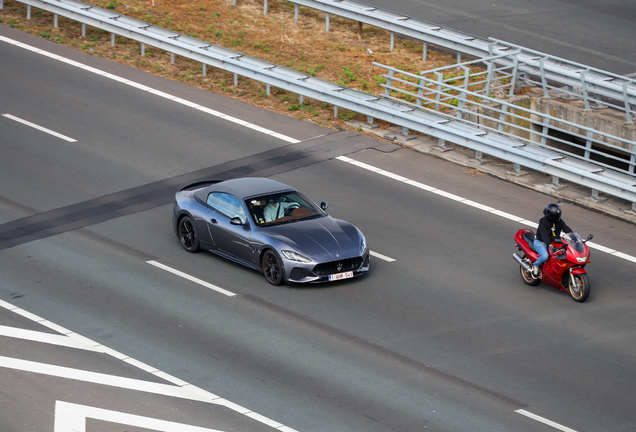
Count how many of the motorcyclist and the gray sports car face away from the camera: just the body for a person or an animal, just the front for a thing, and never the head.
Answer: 0

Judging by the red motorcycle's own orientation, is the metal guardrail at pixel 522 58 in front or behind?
behind

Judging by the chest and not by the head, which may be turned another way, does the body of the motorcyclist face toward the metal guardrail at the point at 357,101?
no

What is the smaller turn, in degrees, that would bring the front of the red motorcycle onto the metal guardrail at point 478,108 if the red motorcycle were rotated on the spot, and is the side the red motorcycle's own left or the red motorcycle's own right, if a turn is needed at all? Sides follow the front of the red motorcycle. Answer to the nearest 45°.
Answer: approximately 135° to the red motorcycle's own left

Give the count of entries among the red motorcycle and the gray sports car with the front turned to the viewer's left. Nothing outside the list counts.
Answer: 0

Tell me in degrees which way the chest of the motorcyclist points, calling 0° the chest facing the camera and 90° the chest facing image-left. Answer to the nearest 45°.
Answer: approximately 315°

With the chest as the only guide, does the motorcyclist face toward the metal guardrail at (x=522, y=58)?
no

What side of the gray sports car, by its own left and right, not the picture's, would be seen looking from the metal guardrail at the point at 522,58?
left

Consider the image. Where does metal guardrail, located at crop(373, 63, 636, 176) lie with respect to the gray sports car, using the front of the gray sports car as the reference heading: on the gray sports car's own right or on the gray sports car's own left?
on the gray sports car's own left

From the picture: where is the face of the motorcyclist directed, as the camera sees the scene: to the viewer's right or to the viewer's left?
to the viewer's right

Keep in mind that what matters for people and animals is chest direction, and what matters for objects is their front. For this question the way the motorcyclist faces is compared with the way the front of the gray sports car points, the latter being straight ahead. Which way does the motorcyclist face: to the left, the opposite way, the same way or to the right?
the same way

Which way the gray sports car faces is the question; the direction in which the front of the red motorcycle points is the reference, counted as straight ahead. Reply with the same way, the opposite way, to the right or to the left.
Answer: the same way
